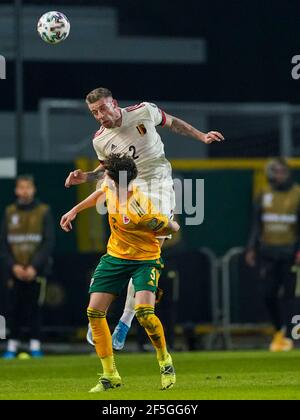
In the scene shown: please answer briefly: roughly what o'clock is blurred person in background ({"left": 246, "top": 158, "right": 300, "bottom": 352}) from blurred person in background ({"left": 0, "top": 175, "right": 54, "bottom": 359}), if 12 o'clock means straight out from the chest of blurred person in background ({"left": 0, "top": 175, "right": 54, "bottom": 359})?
blurred person in background ({"left": 246, "top": 158, "right": 300, "bottom": 352}) is roughly at 9 o'clock from blurred person in background ({"left": 0, "top": 175, "right": 54, "bottom": 359}).

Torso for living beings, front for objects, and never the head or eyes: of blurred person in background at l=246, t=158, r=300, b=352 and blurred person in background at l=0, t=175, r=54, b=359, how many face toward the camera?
2

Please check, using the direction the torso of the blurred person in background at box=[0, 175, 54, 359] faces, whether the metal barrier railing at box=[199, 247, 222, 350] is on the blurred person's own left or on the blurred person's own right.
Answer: on the blurred person's own left

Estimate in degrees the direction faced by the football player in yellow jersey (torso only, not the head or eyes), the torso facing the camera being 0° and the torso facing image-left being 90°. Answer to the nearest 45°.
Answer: approximately 45°

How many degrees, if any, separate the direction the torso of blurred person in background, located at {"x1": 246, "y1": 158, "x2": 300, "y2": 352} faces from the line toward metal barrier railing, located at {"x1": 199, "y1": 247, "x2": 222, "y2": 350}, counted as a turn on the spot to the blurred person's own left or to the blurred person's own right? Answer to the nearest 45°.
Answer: approximately 135° to the blurred person's own right

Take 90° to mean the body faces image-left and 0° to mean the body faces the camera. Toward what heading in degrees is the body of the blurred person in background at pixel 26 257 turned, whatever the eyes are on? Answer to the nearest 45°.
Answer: approximately 0°

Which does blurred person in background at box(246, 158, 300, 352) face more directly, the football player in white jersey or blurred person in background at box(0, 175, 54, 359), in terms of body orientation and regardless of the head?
the football player in white jersey

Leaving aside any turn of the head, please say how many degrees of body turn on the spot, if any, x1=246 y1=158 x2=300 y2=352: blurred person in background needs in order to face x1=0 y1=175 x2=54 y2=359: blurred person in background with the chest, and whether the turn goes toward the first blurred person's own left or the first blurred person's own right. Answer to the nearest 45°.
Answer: approximately 90° to the first blurred person's own right

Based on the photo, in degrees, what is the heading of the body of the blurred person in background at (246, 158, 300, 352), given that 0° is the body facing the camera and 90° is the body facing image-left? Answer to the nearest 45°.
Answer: approximately 0°
